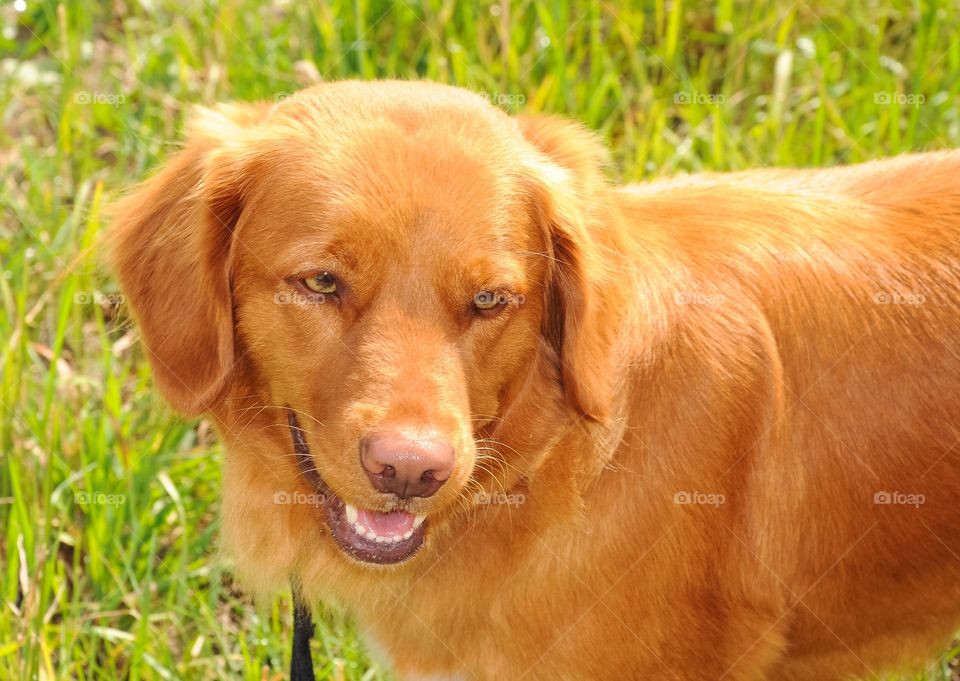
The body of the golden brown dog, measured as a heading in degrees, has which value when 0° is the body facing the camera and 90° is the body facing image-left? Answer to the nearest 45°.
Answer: approximately 45°
